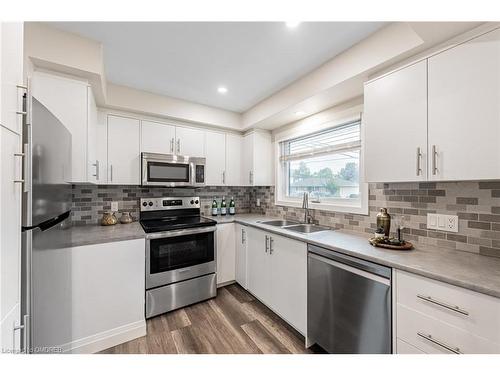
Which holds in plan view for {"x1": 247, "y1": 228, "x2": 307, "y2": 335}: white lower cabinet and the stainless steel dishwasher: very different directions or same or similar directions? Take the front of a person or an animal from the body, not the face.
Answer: same or similar directions

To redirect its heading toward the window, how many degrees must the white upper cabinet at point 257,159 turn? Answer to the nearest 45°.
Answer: approximately 90° to its left

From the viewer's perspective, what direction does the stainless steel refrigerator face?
to the viewer's right

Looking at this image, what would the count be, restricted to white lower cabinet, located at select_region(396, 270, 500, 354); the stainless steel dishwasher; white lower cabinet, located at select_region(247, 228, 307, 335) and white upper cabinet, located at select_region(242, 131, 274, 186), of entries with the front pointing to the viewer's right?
0

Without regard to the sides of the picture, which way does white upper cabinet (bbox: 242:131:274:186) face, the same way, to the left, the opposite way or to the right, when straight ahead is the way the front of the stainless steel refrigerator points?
the opposite way

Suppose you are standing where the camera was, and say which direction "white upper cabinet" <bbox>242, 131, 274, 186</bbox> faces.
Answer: facing the viewer and to the left of the viewer

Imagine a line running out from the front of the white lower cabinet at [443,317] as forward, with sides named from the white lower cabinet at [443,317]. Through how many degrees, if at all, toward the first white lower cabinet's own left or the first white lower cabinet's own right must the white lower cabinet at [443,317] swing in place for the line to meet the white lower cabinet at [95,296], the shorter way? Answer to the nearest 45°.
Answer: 0° — it already faces it

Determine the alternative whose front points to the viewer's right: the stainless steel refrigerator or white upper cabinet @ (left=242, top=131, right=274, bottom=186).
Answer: the stainless steel refrigerator

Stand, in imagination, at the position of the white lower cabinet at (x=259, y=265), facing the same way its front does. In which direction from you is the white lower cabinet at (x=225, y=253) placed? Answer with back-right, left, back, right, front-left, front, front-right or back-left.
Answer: right

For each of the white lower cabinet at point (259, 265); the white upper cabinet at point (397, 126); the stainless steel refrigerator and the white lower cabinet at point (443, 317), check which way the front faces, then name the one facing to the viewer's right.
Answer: the stainless steel refrigerator

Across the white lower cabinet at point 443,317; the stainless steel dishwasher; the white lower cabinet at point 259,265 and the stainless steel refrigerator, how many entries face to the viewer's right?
1

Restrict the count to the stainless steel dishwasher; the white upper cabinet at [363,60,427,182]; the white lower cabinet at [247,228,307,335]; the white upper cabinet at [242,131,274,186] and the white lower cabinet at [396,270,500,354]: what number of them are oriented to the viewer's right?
0

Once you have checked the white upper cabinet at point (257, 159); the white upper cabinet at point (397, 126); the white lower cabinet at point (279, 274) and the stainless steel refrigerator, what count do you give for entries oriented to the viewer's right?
1

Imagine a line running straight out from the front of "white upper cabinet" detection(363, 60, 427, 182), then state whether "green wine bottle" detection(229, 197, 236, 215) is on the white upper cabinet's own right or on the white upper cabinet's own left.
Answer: on the white upper cabinet's own right

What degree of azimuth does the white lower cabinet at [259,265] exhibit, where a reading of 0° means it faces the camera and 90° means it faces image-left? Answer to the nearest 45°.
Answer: approximately 45°

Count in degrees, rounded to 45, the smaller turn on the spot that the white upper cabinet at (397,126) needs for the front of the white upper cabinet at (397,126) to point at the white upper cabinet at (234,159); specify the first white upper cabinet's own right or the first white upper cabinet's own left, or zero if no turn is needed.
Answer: approximately 45° to the first white upper cabinet's own right
